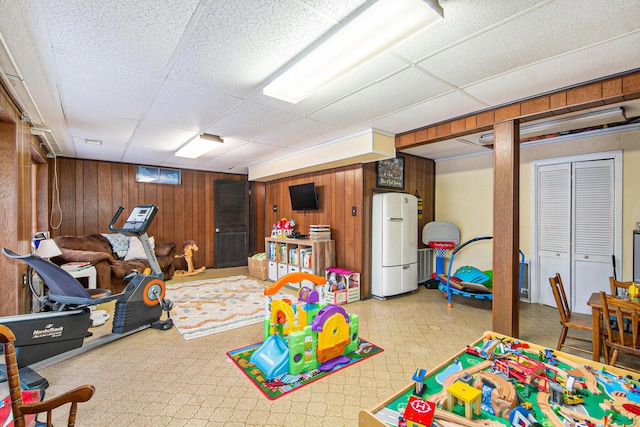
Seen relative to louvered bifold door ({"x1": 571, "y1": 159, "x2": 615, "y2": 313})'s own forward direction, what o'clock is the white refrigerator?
The white refrigerator is roughly at 2 o'clock from the louvered bifold door.

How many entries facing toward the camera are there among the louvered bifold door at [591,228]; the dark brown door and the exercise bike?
2

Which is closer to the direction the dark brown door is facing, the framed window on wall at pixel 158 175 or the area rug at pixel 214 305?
the area rug

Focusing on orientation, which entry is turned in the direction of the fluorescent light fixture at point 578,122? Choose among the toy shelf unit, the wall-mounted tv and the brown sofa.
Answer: the brown sofa

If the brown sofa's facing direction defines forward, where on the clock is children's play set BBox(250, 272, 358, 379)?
The children's play set is roughly at 1 o'clock from the brown sofa.

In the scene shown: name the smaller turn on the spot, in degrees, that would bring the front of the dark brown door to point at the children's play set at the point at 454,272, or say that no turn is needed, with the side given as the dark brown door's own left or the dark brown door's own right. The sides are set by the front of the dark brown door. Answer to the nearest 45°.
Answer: approximately 45° to the dark brown door's own left

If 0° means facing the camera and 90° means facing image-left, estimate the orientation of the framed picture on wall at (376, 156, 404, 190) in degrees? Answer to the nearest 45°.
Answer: approximately 45°

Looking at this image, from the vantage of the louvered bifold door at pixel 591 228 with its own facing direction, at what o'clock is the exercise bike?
The exercise bike is roughly at 1 o'clock from the louvered bifold door.

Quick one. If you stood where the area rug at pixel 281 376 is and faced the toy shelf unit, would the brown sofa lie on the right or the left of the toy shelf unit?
left

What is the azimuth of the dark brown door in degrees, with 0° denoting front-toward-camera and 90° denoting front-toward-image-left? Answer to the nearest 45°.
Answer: approximately 0°

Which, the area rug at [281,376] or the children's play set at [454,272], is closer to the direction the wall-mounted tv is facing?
the area rug
